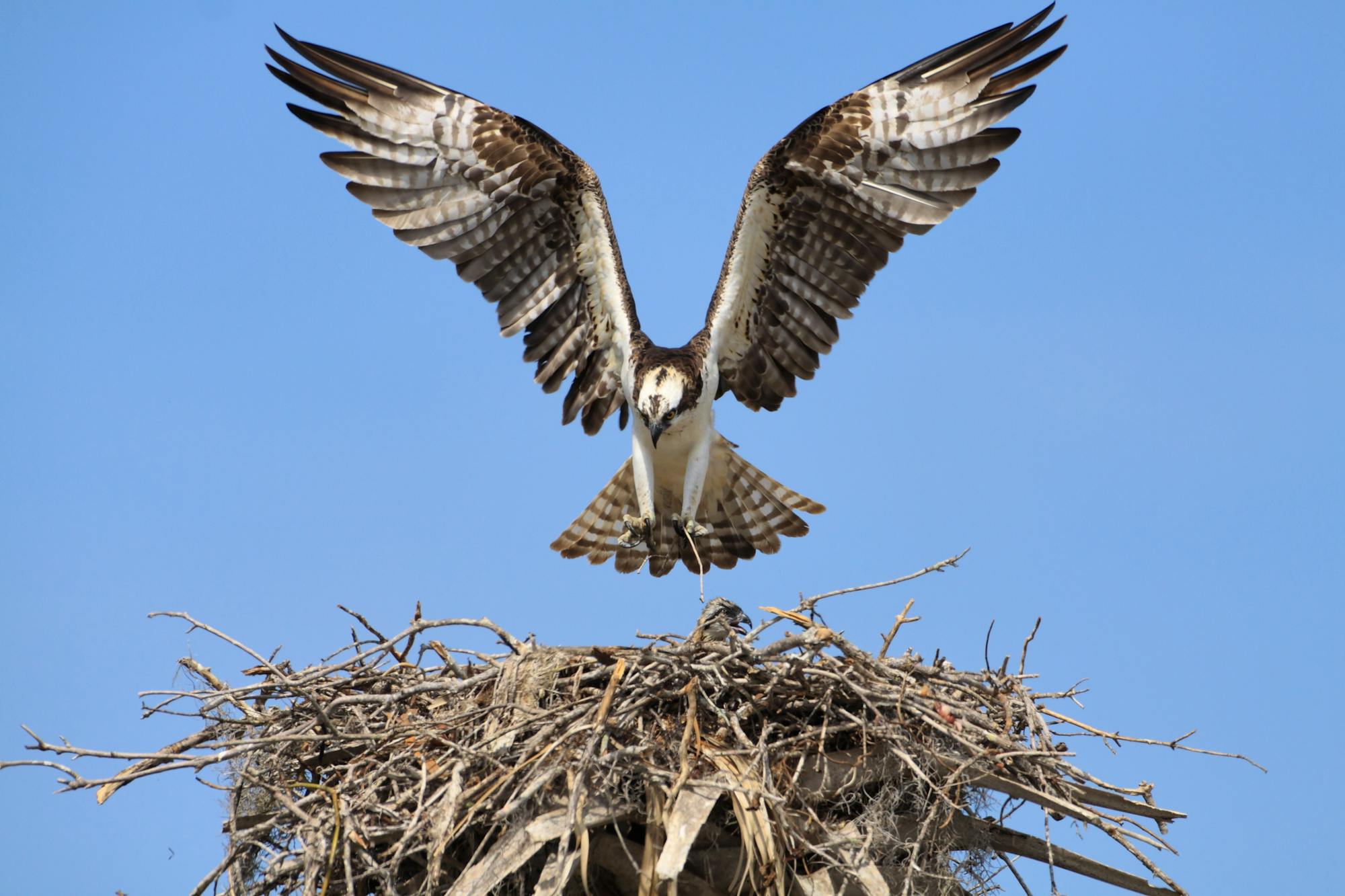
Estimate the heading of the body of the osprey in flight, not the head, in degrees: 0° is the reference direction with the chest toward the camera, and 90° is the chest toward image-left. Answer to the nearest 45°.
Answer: approximately 0°
